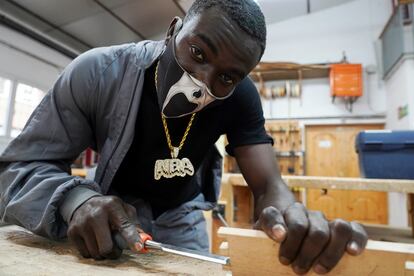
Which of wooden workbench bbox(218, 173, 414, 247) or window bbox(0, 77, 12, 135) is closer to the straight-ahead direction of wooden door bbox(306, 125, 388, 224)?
the wooden workbench

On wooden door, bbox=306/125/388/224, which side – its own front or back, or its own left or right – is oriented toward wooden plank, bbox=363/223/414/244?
front

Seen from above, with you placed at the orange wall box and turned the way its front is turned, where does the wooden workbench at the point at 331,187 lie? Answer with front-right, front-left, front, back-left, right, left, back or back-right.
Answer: front

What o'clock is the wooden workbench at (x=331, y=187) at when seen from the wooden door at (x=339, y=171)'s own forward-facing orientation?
The wooden workbench is roughly at 12 o'clock from the wooden door.

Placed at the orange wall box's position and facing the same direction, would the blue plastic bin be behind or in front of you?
in front

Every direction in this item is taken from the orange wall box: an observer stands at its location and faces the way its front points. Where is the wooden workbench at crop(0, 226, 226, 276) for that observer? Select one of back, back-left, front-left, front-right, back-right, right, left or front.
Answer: front

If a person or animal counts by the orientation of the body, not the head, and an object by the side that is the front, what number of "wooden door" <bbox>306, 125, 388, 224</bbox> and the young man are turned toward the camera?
2

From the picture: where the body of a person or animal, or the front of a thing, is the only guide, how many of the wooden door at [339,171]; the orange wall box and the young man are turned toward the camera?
3

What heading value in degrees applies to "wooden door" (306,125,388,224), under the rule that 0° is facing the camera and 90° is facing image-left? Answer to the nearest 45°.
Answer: approximately 0°

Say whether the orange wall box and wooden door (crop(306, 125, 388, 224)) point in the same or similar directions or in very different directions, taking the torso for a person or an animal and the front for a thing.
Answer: same or similar directions

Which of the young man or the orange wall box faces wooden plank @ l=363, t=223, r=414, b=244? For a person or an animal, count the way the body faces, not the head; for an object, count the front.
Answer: the orange wall box

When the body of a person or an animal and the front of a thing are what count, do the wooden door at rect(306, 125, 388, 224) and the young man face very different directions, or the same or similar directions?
same or similar directions

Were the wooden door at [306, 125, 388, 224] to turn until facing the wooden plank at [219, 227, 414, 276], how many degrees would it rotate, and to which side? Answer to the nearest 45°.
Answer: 0° — it already faces it

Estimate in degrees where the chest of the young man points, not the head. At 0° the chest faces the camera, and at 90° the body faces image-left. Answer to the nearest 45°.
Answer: approximately 0°

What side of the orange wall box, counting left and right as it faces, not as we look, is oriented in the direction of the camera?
front

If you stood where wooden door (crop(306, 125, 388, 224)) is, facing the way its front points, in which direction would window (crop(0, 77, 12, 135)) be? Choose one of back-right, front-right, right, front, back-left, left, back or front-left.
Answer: front-right
